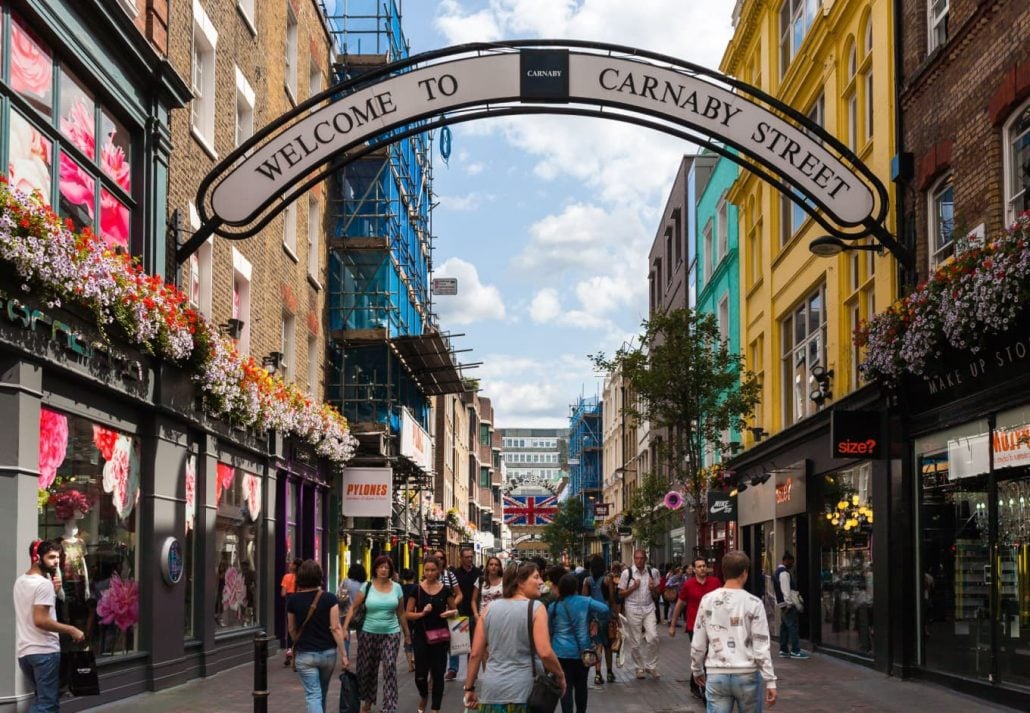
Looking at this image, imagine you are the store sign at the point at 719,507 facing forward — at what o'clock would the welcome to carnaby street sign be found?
The welcome to carnaby street sign is roughly at 12 o'clock from the store sign.

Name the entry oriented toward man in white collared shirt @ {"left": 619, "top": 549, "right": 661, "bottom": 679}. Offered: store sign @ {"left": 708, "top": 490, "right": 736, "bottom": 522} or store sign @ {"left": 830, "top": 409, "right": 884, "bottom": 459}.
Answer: store sign @ {"left": 708, "top": 490, "right": 736, "bottom": 522}

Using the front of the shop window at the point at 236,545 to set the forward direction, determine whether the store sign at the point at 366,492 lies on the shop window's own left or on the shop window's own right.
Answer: on the shop window's own left

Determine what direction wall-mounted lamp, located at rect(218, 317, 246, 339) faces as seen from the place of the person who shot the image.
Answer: facing to the right of the viewer

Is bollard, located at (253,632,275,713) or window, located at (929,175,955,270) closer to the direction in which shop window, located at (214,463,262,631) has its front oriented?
the window

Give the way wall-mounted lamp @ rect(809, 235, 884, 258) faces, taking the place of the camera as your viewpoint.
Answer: facing to the left of the viewer

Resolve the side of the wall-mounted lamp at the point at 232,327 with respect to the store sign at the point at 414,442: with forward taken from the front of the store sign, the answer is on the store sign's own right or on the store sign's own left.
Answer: on the store sign's own right

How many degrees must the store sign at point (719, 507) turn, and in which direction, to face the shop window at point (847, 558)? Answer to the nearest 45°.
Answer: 0° — it already faces it

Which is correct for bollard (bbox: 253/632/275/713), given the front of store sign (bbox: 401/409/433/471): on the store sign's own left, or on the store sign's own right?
on the store sign's own right

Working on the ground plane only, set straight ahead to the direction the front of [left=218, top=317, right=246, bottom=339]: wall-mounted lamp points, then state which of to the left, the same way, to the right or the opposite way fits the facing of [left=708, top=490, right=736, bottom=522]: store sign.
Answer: to the right

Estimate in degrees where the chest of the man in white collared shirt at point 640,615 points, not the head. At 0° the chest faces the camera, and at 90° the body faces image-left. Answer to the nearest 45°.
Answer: approximately 0°

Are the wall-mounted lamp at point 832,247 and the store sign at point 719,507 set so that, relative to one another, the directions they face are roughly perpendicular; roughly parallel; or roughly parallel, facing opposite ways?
roughly perpendicular
